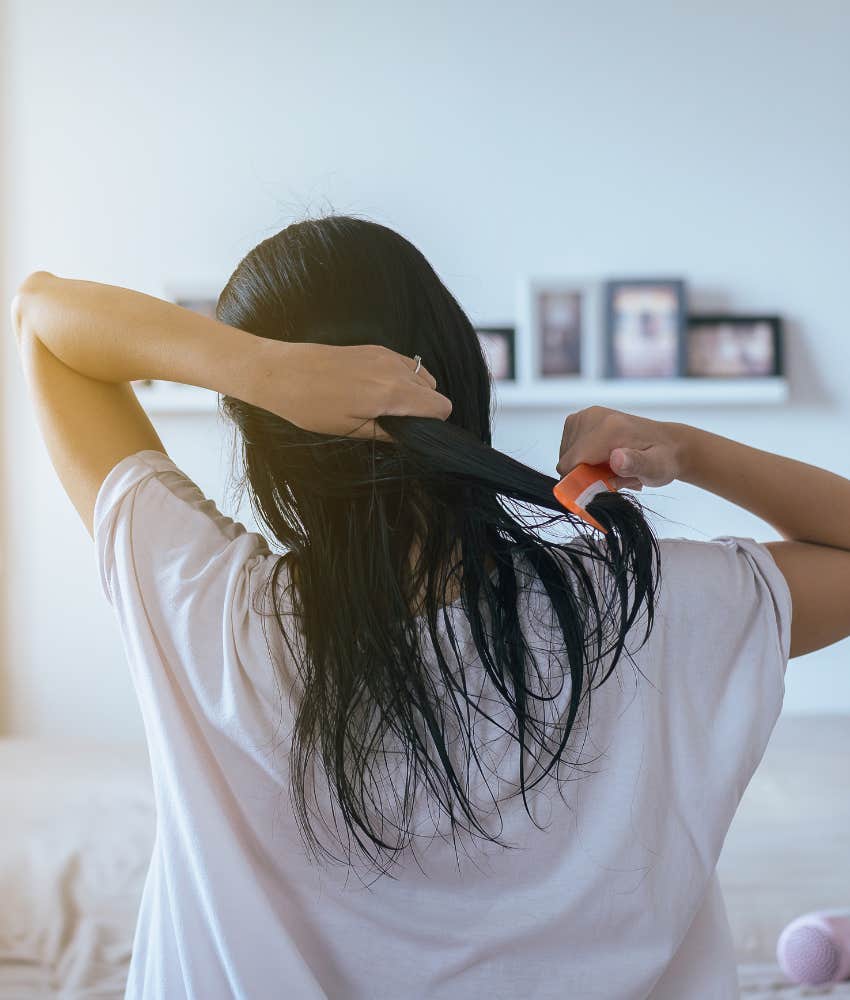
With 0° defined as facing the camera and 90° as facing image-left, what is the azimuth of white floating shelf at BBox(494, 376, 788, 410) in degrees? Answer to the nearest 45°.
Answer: approximately 0°

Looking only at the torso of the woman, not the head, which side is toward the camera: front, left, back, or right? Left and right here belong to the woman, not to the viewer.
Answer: back

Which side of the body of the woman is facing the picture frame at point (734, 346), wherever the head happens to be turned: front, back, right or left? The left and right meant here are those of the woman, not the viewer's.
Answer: front

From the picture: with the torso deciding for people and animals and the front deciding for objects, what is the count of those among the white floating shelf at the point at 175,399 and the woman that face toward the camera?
1

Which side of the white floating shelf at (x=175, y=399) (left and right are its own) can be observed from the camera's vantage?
front

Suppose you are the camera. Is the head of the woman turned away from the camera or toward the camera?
away from the camera

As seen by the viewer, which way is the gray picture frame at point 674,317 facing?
toward the camera
